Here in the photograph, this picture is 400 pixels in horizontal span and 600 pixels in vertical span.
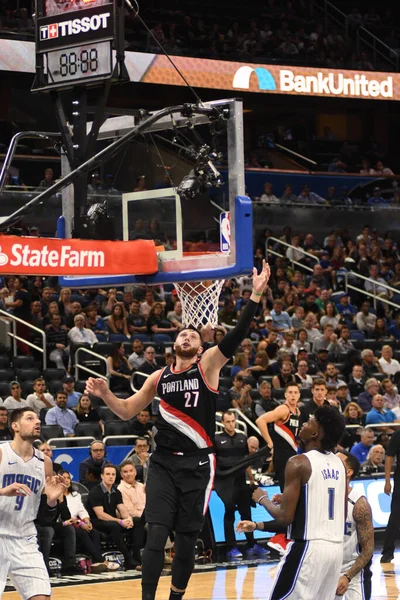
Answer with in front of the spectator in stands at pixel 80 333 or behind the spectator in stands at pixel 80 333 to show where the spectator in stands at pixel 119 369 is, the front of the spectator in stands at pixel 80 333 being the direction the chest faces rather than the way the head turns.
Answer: in front

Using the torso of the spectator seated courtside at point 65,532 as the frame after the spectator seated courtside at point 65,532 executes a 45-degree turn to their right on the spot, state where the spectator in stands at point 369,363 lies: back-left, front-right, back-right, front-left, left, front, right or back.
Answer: back-left

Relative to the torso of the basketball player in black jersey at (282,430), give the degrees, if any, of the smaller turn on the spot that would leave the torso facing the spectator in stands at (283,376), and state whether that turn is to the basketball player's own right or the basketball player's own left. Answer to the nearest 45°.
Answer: approximately 135° to the basketball player's own left

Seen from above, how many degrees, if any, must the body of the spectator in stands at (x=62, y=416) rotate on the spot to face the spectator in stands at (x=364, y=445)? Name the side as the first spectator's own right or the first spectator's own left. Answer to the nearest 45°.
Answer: approximately 90° to the first spectator's own left

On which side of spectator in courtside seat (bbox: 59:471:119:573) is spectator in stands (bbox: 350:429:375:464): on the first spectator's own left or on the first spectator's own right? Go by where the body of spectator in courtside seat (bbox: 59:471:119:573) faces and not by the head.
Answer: on the first spectator's own left

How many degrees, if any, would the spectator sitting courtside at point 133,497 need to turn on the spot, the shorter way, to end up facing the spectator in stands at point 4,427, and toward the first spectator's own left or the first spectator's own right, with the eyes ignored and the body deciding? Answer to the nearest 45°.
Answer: approximately 90° to the first spectator's own right

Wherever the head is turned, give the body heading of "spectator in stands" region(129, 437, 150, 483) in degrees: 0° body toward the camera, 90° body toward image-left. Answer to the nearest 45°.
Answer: approximately 0°

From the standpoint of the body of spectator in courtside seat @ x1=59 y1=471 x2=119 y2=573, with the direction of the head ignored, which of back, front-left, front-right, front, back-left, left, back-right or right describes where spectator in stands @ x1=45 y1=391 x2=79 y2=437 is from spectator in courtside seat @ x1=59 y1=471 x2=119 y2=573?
back-left

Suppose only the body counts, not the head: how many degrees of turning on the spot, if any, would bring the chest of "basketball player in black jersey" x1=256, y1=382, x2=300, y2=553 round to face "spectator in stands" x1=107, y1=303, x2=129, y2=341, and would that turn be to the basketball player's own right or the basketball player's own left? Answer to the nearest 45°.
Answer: approximately 180°

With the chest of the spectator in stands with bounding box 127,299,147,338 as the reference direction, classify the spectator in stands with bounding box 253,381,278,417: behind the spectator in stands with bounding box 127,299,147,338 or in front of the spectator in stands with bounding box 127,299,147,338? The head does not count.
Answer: in front

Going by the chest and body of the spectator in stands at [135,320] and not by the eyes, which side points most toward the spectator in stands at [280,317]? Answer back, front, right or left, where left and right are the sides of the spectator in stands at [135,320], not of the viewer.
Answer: left

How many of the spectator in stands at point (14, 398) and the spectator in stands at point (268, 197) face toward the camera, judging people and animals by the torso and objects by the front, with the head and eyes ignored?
2

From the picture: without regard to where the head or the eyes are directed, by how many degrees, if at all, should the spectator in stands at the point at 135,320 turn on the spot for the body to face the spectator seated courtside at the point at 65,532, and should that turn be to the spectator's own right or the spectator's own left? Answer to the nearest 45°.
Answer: approximately 45° to the spectator's own right

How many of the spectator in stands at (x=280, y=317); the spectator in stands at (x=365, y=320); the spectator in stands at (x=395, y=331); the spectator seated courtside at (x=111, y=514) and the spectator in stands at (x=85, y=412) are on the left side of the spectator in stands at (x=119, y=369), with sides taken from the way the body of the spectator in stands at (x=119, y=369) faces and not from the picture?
3

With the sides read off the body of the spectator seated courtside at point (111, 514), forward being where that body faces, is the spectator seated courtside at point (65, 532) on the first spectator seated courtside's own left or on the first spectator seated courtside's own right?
on the first spectator seated courtside's own right

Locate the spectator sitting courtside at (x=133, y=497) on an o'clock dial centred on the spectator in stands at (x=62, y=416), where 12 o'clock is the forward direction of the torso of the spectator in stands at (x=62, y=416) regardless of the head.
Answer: the spectator sitting courtside at (x=133, y=497) is roughly at 11 o'clock from the spectator in stands at (x=62, y=416).

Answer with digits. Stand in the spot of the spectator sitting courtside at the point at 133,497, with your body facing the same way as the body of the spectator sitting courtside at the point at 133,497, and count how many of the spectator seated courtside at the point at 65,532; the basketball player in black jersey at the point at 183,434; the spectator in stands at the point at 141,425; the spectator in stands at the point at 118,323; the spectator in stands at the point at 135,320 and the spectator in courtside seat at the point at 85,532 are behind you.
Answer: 3
